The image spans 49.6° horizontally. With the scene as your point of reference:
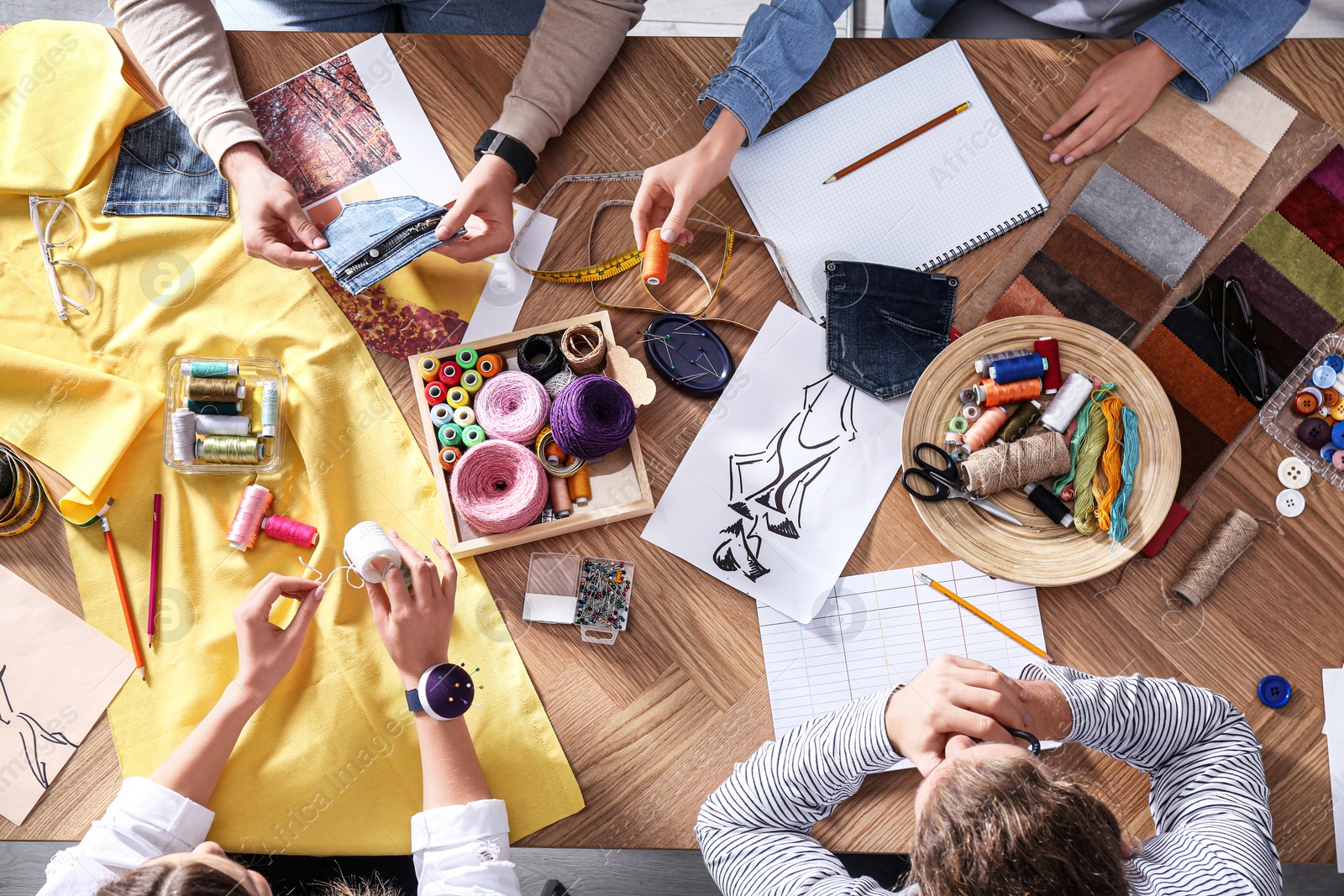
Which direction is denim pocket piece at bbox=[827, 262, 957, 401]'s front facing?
toward the camera

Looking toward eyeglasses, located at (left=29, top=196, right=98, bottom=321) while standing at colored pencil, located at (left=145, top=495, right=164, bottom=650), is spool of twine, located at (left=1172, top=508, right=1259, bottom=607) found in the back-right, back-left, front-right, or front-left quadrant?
back-right

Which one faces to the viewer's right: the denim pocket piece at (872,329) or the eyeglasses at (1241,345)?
the eyeglasses

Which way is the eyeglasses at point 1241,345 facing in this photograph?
to the viewer's right
